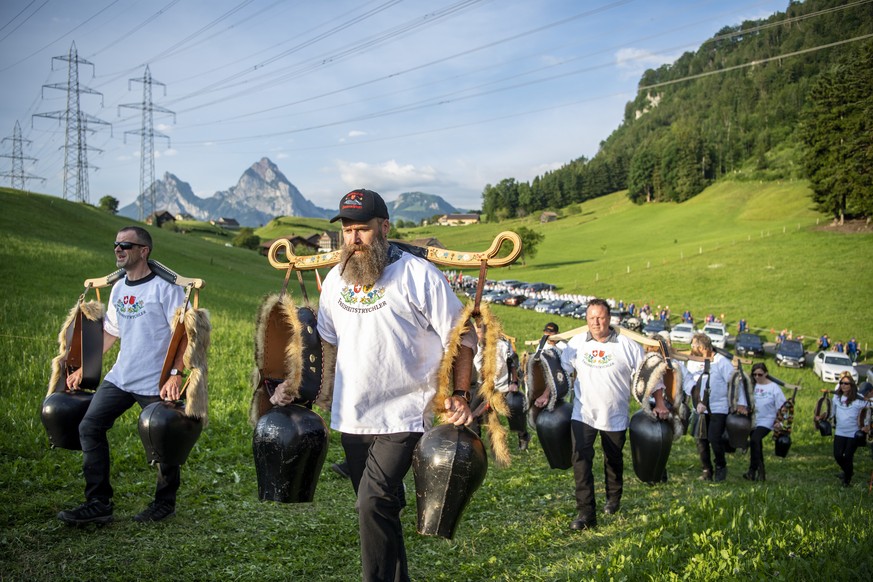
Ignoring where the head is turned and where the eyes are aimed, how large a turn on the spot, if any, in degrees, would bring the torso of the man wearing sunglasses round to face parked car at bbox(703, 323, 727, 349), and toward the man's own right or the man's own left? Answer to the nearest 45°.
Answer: approximately 180°

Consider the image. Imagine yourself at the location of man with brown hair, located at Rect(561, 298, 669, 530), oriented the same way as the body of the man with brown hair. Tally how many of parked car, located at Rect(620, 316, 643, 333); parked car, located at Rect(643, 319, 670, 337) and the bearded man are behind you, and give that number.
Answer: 2

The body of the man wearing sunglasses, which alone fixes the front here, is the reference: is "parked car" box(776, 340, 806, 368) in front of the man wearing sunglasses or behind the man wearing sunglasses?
behind

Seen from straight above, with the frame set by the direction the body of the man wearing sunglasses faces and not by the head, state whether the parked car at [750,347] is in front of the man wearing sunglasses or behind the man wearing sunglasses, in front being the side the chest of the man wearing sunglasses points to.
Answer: behind

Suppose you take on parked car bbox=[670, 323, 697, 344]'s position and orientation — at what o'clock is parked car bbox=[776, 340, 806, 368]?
parked car bbox=[776, 340, 806, 368] is roughly at 9 o'clock from parked car bbox=[670, 323, 697, 344].

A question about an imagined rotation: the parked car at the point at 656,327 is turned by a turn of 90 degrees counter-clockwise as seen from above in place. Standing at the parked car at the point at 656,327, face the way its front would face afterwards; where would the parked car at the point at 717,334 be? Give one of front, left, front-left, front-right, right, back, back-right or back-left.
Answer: front

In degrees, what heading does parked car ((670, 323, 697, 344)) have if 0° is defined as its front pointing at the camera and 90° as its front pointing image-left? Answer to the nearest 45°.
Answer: approximately 45°

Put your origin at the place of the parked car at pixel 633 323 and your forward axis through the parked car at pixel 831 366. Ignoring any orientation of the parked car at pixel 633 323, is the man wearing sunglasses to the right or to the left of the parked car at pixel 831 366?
right

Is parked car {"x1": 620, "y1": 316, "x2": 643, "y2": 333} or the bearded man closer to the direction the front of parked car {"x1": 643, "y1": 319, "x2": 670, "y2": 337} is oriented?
the bearded man

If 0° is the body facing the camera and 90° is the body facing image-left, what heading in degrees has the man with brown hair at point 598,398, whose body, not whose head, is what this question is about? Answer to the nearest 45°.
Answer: approximately 0°
